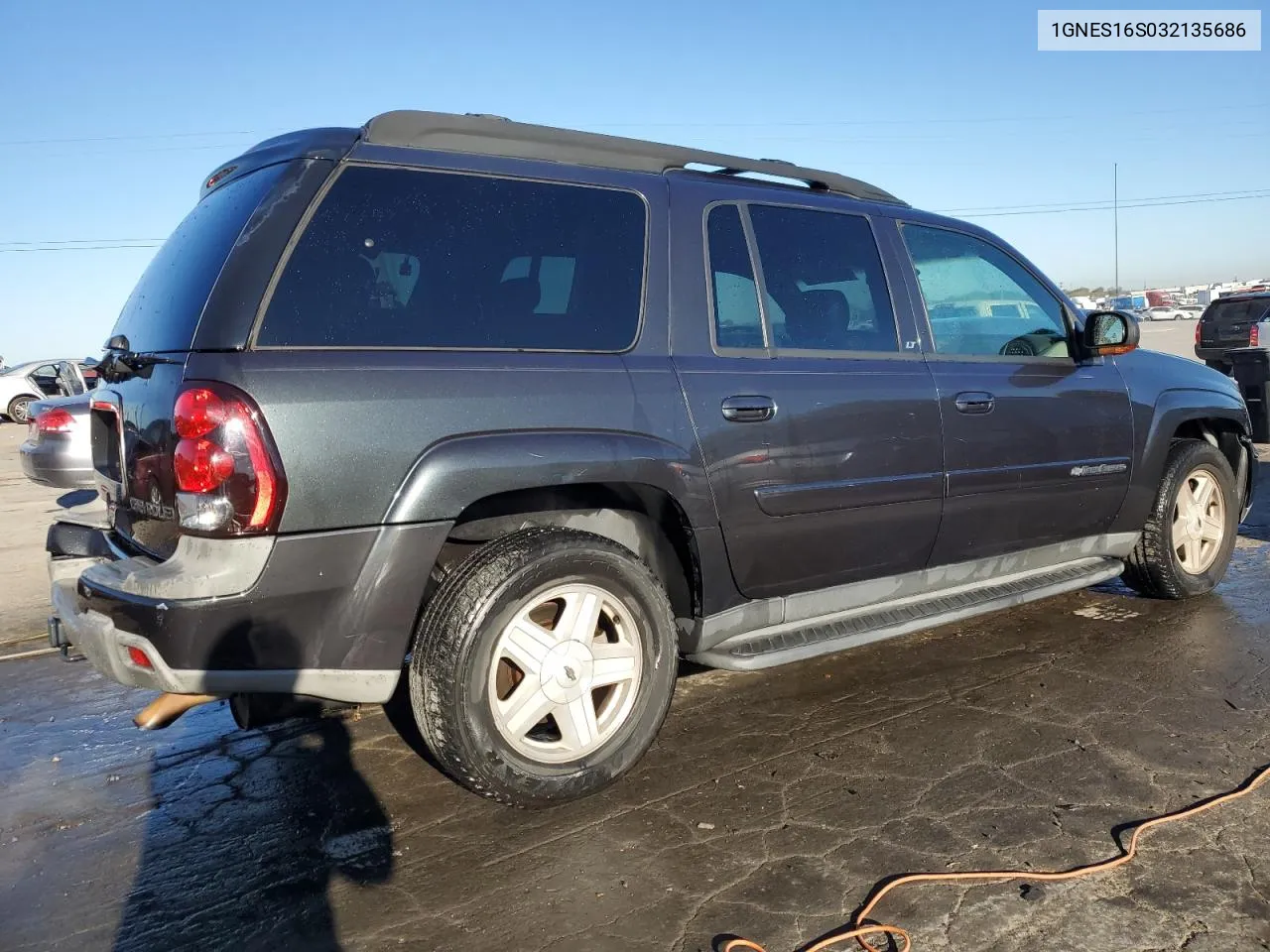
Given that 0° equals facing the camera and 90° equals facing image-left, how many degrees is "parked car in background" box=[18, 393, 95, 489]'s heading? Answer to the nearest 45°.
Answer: approximately 225°

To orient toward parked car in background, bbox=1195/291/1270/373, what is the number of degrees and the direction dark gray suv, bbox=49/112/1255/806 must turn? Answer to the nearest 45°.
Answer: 0° — it already faces it

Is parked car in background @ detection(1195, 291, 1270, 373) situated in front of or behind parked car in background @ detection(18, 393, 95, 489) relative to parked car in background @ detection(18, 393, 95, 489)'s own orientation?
in front

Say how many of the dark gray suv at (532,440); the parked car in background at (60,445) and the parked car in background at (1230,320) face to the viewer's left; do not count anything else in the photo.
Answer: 0

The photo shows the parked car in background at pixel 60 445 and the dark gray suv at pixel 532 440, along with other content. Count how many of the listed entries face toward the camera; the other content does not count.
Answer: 0

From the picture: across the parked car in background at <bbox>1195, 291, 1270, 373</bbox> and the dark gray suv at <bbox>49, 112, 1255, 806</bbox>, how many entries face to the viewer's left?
0

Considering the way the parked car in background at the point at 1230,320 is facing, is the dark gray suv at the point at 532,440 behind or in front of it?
behind

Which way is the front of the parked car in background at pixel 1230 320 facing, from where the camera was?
facing away from the viewer and to the right of the viewer

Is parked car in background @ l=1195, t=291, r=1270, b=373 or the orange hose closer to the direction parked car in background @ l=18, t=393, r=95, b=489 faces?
the parked car in background

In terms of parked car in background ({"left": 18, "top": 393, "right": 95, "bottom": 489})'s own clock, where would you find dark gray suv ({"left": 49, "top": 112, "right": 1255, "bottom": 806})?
The dark gray suv is roughly at 4 o'clock from the parked car in background.

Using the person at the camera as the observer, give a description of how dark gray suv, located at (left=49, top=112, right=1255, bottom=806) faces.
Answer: facing away from the viewer and to the right of the viewer

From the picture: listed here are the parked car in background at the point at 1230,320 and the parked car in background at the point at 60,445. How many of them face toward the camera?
0

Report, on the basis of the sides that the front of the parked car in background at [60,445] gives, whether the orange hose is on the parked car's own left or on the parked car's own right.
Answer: on the parked car's own right
